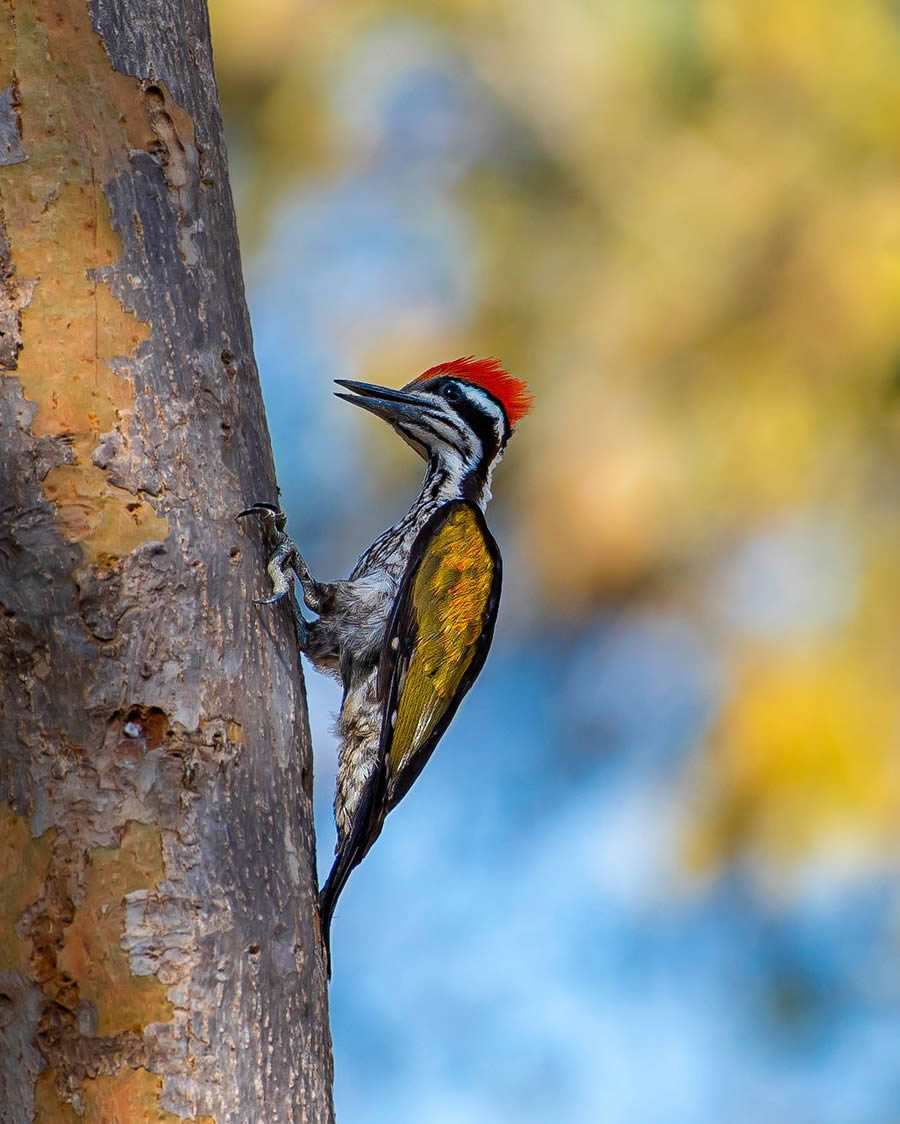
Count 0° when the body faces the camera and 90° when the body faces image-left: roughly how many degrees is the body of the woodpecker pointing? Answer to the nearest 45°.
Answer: approximately 90°
